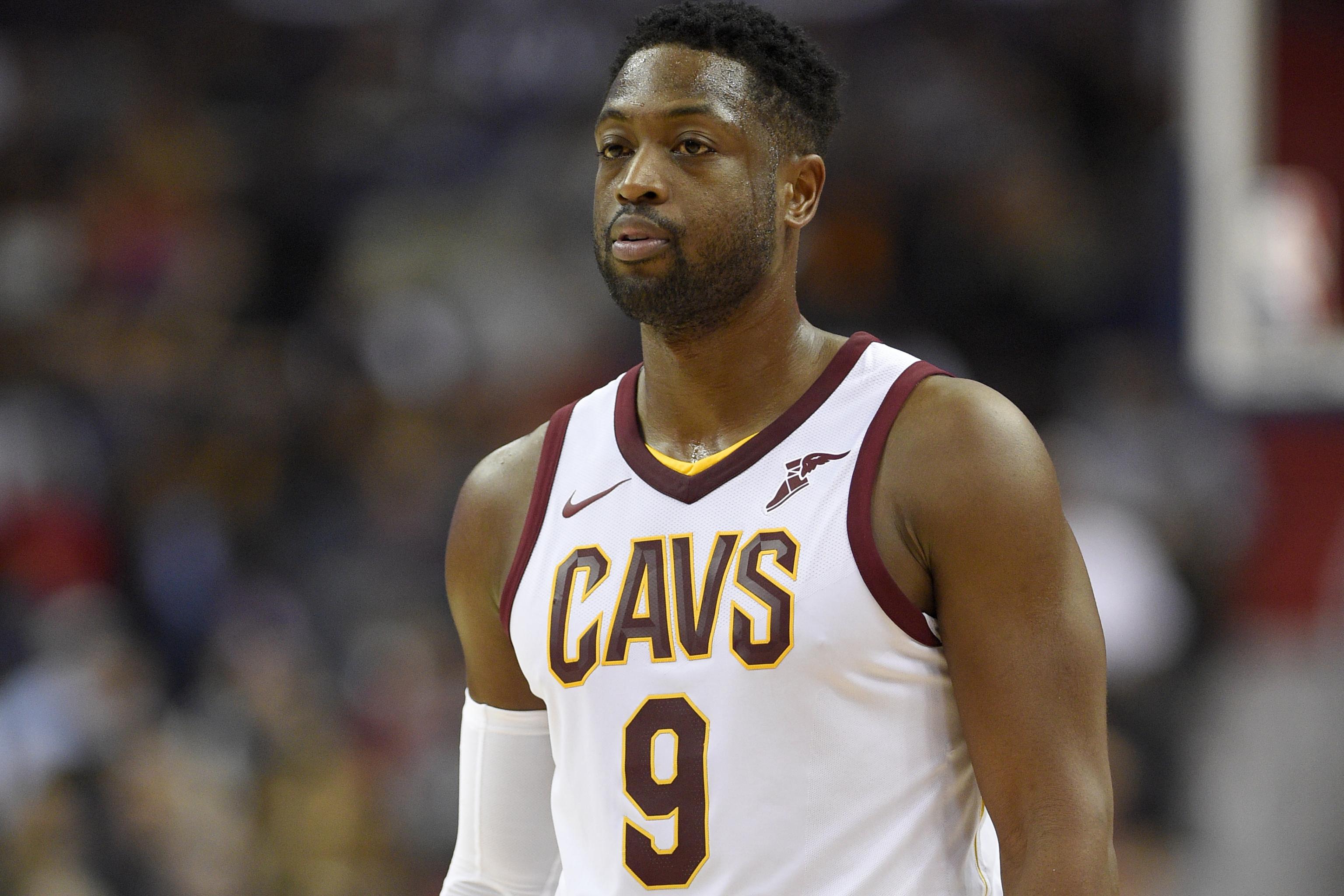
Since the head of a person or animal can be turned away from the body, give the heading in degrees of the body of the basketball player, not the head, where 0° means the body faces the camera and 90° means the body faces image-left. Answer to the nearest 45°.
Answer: approximately 45°

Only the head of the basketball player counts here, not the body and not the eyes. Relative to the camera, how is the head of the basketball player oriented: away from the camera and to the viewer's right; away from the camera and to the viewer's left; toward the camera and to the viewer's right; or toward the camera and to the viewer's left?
toward the camera and to the viewer's left
